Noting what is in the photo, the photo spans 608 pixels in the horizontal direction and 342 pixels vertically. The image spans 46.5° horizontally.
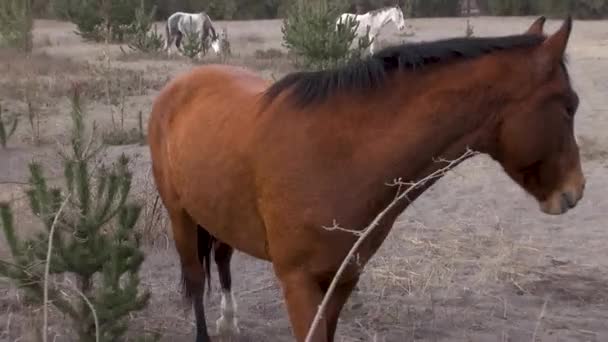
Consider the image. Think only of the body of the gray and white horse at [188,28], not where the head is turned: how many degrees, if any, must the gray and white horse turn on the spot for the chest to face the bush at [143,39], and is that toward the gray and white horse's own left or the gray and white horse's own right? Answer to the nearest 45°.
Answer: approximately 135° to the gray and white horse's own right

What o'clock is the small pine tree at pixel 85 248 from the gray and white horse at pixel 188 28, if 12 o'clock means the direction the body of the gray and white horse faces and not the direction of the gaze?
The small pine tree is roughly at 3 o'clock from the gray and white horse.

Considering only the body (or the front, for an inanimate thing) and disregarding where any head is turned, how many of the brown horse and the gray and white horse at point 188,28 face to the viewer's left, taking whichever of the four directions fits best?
0

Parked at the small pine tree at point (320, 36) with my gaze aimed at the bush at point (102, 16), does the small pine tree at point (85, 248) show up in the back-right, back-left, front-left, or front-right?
back-left

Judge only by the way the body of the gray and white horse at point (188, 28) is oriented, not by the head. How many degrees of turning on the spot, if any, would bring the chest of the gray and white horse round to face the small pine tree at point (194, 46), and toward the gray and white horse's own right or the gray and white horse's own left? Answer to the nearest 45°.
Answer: approximately 90° to the gray and white horse's own right

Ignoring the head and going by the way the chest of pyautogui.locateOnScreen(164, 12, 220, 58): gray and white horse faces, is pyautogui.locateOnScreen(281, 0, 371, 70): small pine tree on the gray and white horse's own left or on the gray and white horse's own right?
on the gray and white horse's own right

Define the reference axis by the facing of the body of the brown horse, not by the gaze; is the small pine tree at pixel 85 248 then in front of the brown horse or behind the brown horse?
behind

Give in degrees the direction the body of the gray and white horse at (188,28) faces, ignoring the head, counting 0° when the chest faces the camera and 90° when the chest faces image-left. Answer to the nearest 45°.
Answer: approximately 270°

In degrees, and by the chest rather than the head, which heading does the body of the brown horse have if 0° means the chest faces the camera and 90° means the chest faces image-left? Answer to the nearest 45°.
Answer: approximately 315°

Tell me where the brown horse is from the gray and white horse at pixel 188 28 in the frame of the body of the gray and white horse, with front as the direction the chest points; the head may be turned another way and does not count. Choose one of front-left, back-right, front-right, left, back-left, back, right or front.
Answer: right

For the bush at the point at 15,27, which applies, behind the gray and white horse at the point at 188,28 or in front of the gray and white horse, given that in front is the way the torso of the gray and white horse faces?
behind

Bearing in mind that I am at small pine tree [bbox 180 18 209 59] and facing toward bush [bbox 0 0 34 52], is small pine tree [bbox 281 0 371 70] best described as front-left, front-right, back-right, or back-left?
back-left
